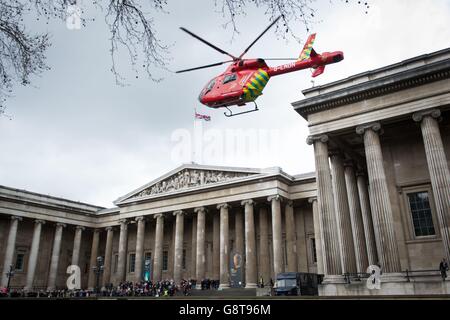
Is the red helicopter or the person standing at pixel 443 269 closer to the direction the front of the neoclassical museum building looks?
the red helicopter

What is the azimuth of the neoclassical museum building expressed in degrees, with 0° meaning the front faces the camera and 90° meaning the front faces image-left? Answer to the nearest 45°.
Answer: approximately 45°

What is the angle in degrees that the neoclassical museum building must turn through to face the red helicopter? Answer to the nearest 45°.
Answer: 0° — it already faces it

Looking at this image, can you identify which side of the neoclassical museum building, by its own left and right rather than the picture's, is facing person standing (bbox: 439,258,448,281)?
left
